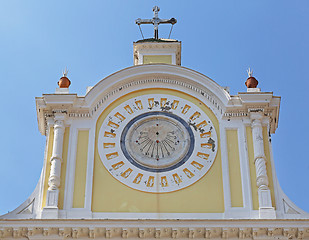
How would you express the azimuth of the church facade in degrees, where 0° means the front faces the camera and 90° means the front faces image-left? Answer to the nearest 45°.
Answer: approximately 0°
